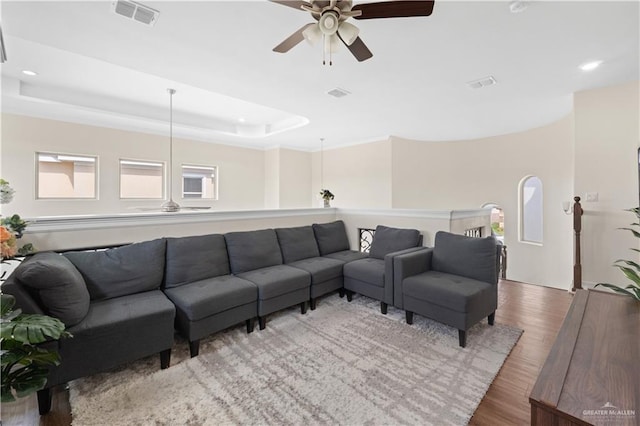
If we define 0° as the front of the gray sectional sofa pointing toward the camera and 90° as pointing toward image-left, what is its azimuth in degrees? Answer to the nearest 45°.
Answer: approximately 315°

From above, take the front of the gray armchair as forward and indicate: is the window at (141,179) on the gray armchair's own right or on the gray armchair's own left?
on the gray armchair's own right

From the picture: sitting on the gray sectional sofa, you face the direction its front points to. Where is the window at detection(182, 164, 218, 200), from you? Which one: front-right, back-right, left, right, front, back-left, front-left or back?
back-left

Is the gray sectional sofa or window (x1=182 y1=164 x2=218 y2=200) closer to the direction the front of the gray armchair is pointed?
the gray sectional sofa

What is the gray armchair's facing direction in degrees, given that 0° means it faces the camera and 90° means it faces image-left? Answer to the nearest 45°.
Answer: approximately 45°

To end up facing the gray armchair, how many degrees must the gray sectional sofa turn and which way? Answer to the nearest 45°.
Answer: approximately 45° to its left

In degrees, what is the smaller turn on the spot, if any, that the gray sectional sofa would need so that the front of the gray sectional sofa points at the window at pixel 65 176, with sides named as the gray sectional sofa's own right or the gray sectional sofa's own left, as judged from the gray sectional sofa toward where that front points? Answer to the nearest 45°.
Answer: approximately 180°
